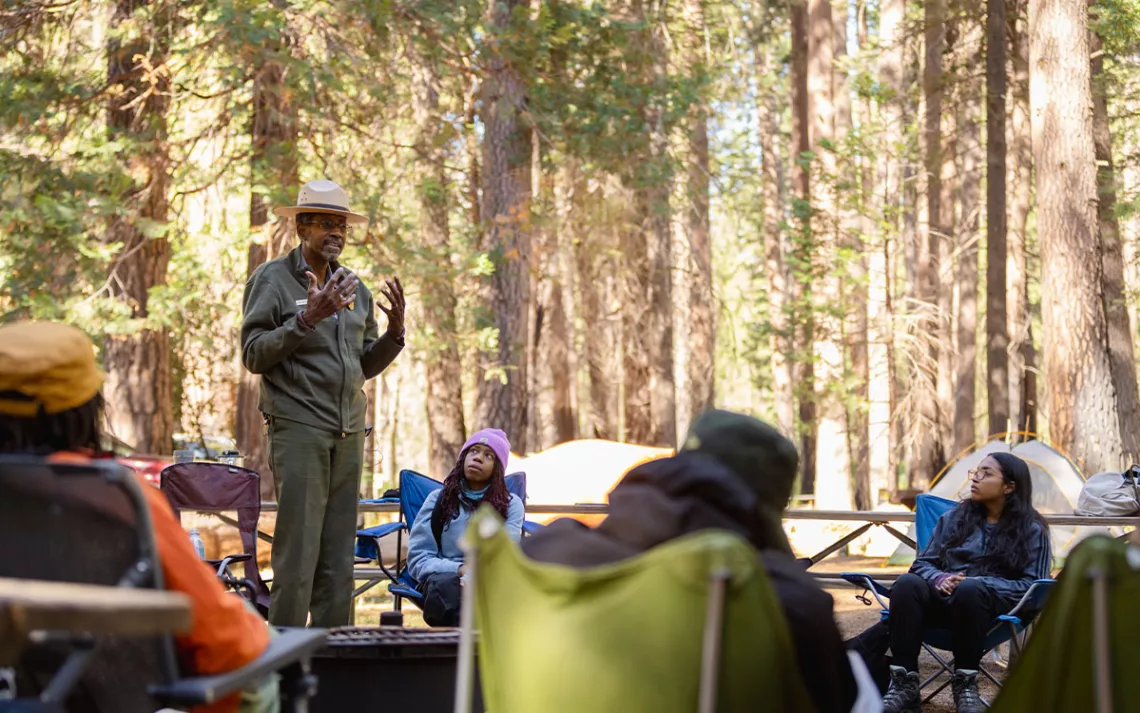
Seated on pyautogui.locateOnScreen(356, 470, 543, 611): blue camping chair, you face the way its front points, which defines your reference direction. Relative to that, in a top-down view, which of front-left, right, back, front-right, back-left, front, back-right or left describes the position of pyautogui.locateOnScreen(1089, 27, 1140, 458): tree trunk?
back

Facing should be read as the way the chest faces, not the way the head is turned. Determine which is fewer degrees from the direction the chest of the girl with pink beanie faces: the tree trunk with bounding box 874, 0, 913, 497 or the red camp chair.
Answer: the red camp chair

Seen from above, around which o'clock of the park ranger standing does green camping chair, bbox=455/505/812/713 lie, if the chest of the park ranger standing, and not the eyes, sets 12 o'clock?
The green camping chair is roughly at 1 o'clock from the park ranger standing.

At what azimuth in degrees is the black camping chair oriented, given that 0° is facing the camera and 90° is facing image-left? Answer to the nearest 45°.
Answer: approximately 225°

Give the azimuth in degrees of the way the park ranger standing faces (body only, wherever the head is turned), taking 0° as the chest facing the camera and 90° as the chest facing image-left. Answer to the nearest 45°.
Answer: approximately 315°

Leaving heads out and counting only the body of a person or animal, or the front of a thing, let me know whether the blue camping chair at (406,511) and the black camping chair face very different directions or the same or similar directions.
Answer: very different directions

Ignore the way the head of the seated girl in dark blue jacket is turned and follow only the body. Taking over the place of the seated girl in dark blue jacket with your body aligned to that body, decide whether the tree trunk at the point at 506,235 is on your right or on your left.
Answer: on your right

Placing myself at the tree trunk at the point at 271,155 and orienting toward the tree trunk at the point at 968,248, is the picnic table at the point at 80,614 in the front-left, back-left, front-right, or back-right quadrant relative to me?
back-right

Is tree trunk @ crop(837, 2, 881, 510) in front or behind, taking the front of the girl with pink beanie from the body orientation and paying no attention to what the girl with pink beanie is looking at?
behind

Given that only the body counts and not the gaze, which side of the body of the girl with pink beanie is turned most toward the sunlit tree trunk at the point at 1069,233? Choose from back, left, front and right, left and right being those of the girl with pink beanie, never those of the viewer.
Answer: back

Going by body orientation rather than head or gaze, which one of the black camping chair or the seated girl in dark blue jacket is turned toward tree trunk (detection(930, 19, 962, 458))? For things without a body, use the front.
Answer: the black camping chair
